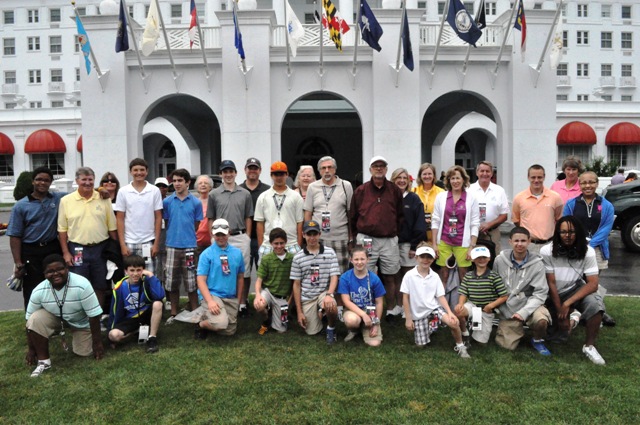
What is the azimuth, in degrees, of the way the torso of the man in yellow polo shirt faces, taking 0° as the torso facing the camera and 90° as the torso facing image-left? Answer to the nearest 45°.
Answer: approximately 0°

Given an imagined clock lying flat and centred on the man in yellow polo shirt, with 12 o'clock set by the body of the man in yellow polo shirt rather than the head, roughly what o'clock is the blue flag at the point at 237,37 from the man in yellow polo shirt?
The blue flag is roughly at 7 o'clock from the man in yellow polo shirt.

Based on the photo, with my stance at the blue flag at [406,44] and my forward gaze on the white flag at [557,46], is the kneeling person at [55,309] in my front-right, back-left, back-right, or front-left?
back-right

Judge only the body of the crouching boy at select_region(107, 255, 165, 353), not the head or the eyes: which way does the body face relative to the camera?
toward the camera

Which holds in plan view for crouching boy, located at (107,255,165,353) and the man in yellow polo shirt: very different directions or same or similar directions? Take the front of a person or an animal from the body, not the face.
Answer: same or similar directions

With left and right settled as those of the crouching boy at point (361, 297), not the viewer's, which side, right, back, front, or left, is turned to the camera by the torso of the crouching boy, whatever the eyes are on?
front

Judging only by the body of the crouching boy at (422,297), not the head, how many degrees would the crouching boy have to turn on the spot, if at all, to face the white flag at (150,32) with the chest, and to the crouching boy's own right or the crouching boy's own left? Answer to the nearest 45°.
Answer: approximately 135° to the crouching boy's own right

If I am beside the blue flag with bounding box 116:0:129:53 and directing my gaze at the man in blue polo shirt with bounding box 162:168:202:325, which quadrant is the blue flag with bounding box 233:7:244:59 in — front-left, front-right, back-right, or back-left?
front-left

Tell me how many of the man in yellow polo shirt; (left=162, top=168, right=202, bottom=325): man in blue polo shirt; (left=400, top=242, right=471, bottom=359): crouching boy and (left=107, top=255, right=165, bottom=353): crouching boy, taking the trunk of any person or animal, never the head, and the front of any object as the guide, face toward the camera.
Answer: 4

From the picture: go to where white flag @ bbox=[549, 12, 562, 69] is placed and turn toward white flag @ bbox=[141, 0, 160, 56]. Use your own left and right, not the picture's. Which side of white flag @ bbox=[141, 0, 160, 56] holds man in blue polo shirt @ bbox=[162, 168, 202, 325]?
left

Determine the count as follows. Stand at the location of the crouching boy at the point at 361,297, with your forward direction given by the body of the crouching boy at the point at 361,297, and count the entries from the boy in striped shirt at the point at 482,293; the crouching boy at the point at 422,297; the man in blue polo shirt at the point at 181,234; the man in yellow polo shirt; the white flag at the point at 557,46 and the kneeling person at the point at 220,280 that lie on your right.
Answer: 3

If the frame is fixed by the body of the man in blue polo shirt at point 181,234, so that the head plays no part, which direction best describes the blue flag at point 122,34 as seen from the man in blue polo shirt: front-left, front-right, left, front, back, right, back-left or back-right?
back

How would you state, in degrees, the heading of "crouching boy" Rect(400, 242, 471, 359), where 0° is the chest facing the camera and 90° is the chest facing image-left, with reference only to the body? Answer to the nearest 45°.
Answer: approximately 0°

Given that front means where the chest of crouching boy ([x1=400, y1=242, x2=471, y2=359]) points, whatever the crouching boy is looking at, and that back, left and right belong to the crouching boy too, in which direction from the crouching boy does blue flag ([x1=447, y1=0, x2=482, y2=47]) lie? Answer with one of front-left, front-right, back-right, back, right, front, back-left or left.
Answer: back

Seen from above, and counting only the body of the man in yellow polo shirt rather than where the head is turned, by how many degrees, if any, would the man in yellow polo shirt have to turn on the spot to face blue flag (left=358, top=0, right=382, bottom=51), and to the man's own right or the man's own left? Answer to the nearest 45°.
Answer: approximately 135° to the man's own left
